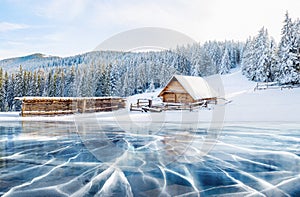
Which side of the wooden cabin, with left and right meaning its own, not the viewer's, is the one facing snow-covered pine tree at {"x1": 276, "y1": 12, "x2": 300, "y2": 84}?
back

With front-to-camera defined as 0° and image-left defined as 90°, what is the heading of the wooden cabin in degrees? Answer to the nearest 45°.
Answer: approximately 45°

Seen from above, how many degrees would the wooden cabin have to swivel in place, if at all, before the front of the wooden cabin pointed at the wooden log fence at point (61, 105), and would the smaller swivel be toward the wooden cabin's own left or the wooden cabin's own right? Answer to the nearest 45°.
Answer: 0° — it already faces it
